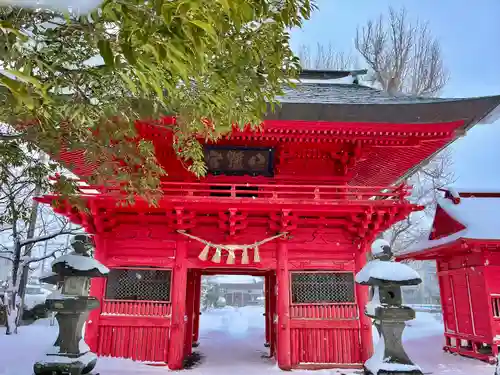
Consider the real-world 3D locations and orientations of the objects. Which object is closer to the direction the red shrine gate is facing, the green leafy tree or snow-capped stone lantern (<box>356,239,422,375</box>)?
the green leafy tree

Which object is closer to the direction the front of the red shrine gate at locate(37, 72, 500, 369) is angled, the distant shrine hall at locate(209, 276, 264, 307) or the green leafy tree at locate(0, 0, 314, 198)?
the green leafy tree

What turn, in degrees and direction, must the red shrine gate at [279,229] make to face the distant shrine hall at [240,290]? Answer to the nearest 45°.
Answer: approximately 180°

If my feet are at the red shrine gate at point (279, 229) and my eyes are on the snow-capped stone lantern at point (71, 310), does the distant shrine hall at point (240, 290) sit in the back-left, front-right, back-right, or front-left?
back-right

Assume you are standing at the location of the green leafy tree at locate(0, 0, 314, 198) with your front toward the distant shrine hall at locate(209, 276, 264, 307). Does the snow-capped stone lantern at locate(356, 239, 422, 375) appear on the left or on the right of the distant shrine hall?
right

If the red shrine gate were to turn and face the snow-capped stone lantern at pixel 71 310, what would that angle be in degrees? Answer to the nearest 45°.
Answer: approximately 45° to its right

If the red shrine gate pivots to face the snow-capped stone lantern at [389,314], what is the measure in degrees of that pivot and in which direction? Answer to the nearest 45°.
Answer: approximately 45° to its left

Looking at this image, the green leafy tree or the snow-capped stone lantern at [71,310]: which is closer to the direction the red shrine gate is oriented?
the green leafy tree

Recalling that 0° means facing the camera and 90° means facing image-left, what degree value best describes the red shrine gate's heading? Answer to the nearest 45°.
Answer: approximately 0°

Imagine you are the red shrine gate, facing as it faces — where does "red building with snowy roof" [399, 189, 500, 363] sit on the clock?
The red building with snowy roof is roughly at 8 o'clock from the red shrine gate.

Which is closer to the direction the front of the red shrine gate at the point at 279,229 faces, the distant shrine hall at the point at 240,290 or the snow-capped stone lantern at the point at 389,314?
the snow-capped stone lantern
